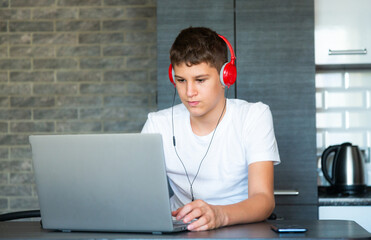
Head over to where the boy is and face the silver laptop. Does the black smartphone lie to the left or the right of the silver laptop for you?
left

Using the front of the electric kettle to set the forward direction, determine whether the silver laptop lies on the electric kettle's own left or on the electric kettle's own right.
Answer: on the electric kettle's own right

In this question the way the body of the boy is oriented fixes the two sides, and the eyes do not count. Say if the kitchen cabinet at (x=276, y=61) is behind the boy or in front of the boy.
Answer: behind

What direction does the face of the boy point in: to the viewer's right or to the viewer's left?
to the viewer's left

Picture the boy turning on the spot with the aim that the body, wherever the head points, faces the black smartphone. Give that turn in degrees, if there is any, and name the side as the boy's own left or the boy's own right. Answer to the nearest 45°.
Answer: approximately 45° to the boy's own left

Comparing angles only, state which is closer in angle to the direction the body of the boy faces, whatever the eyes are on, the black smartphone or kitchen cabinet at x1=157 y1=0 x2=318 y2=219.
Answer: the black smartphone

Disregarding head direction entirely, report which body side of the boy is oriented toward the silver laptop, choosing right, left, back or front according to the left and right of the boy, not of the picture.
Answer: front

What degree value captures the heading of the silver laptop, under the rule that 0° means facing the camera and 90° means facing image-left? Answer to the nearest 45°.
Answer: approximately 225°

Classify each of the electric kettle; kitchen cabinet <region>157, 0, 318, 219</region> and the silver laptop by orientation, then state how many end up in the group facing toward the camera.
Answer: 1

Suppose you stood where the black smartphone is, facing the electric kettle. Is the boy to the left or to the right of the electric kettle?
left
